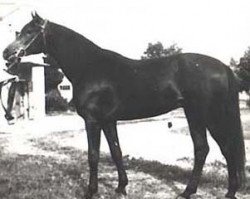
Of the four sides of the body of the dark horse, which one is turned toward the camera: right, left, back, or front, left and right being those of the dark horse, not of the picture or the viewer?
left
